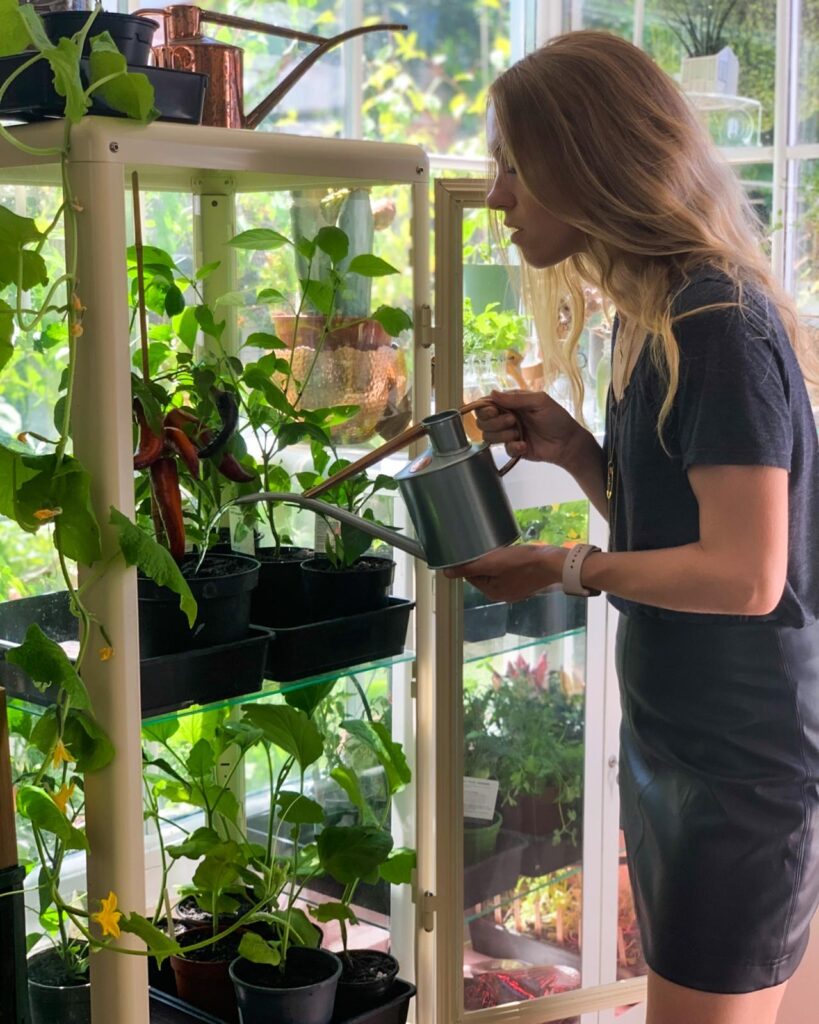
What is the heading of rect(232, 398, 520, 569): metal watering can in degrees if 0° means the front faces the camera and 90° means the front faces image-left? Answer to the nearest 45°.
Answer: approximately 90°

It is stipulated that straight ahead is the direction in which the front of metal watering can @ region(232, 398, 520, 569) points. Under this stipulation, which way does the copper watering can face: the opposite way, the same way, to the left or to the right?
the opposite way

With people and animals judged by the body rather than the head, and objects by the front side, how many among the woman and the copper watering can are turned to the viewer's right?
1

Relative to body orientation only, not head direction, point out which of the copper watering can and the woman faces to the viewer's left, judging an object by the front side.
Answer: the woman

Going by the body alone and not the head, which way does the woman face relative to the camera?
to the viewer's left

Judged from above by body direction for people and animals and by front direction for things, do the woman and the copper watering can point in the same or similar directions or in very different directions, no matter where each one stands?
very different directions

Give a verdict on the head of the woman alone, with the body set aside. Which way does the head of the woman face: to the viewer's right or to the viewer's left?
to the viewer's left

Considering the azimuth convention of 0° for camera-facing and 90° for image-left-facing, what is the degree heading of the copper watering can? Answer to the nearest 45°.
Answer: approximately 270°
